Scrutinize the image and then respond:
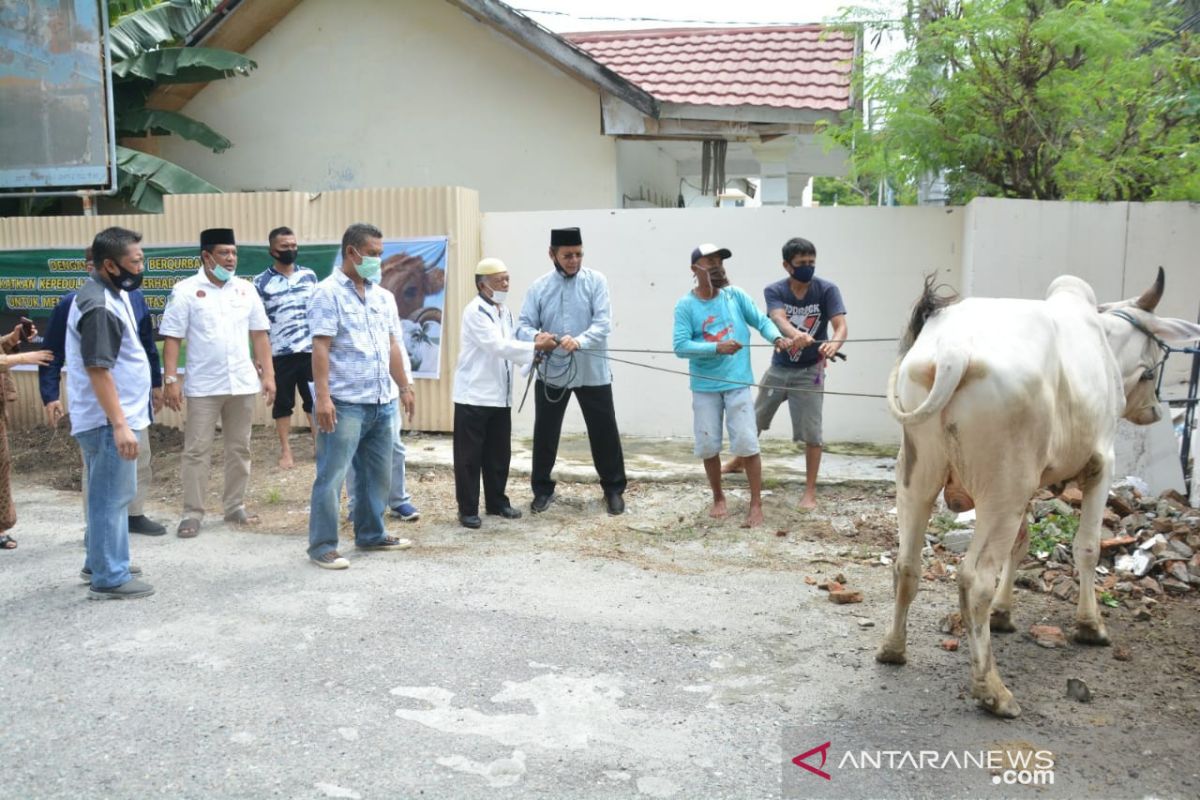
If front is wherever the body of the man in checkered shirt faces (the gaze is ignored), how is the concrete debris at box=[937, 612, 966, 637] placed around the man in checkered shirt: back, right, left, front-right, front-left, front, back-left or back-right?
front

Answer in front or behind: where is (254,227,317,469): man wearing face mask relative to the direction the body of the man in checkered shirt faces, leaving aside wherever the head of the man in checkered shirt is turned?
behind

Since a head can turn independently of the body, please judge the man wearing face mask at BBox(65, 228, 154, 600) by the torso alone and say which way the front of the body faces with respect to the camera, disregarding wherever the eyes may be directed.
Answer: to the viewer's right

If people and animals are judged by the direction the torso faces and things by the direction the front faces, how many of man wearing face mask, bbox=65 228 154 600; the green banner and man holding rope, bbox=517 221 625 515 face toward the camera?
2

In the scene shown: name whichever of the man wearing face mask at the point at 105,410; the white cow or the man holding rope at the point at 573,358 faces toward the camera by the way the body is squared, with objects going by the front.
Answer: the man holding rope

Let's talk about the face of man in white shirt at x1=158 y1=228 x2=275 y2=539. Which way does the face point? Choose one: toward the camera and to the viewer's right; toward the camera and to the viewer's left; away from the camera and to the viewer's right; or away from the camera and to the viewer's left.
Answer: toward the camera and to the viewer's right

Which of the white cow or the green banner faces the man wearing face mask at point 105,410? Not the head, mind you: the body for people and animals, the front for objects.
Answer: the green banner

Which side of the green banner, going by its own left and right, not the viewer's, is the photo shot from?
front

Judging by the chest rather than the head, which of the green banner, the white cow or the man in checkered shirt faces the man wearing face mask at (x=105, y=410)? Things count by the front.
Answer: the green banner

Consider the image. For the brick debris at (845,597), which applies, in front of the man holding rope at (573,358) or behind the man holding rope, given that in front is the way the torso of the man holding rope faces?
in front

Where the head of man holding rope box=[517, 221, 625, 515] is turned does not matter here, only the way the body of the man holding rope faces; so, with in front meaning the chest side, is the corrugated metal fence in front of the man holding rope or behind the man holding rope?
behind

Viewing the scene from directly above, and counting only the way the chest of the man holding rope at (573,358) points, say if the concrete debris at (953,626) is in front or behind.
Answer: in front

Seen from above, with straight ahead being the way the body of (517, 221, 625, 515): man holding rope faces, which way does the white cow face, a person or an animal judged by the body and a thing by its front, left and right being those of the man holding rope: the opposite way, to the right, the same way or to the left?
to the left

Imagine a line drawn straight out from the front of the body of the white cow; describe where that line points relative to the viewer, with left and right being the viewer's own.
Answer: facing away from the viewer and to the right of the viewer
